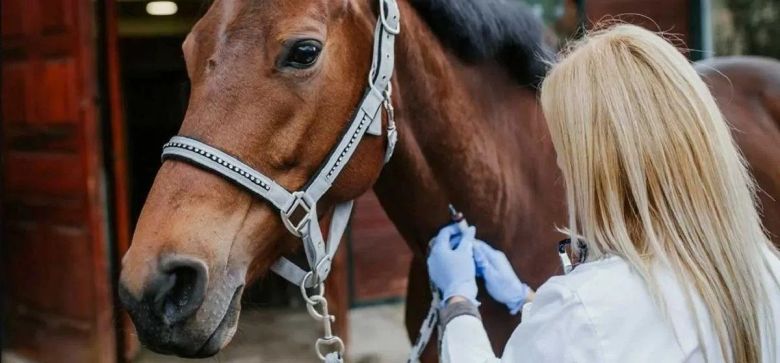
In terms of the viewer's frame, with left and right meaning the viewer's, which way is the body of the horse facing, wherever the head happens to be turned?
facing the viewer and to the left of the viewer

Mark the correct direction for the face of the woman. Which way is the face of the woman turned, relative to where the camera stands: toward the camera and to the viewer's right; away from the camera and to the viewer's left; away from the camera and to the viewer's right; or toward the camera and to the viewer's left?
away from the camera and to the viewer's left

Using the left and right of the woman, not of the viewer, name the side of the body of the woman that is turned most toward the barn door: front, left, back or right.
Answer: front

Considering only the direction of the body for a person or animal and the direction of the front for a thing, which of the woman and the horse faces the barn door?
the woman

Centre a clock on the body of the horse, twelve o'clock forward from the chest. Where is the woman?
The woman is roughly at 9 o'clock from the horse.

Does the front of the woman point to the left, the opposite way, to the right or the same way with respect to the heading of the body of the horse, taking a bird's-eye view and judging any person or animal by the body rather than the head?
to the right

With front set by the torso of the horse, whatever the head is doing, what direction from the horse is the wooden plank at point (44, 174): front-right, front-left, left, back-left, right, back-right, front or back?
right

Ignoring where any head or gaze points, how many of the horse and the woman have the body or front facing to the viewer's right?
0

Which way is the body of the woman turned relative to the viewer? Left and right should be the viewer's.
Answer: facing away from the viewer and to the left of the viewer

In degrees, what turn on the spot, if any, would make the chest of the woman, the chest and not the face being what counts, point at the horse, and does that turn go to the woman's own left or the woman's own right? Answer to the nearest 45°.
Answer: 0° — they already face it

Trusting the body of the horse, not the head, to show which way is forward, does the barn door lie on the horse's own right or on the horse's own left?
on the horse's own right
